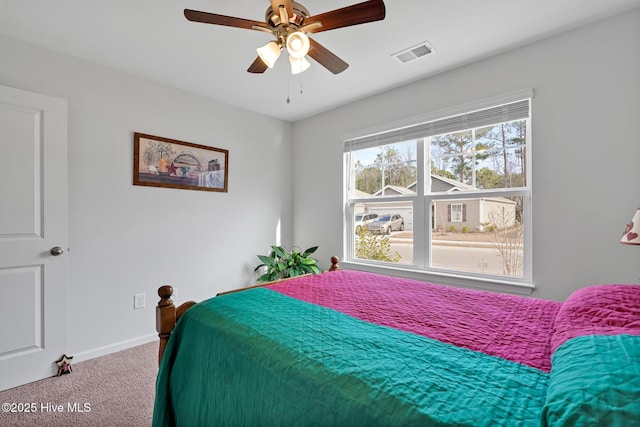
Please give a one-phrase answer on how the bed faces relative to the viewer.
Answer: facing away from the viewer and to the left of the viewer

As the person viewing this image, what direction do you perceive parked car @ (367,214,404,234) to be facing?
facing the viewer and to the left of the viewer

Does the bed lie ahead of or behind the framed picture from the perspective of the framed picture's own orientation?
ahead

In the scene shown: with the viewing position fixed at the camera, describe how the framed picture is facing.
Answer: facing the viewer and to the right of the viewer

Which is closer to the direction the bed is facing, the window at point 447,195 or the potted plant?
the potted plant

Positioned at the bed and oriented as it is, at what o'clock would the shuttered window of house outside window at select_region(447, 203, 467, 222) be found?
The shuttered window of house outside window is roughly at 2 o'clock from the bed.

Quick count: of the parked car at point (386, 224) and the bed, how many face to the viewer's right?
0

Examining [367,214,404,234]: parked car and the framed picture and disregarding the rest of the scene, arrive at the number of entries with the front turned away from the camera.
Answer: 0

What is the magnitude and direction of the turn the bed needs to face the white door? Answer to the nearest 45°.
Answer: approximately 45° to its left
